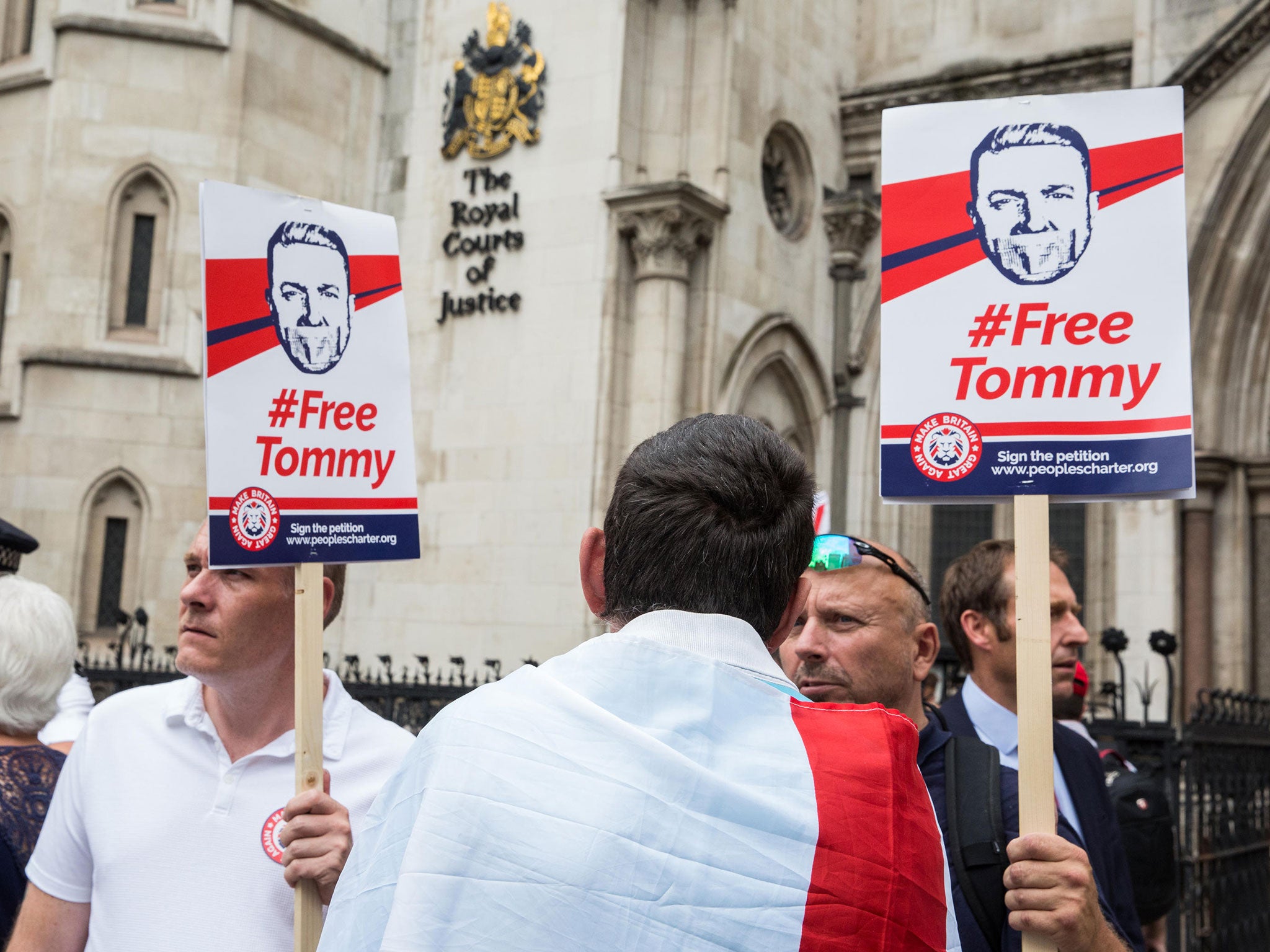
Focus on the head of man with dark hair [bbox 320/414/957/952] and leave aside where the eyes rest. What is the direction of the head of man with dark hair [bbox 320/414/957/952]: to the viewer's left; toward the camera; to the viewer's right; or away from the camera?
away from the camera

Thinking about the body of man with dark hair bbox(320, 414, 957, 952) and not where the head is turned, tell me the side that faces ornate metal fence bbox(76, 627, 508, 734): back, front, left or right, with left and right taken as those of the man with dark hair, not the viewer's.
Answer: front

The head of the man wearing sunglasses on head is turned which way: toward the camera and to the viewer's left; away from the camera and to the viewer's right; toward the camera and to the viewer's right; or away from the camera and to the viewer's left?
toward the camera and to the viewer's left

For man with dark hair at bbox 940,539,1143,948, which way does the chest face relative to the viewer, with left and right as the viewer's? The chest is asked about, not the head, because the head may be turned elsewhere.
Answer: facing the viewer and to the right of the viewer

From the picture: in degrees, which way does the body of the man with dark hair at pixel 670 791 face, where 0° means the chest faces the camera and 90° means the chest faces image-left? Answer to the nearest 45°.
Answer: approximately 180°

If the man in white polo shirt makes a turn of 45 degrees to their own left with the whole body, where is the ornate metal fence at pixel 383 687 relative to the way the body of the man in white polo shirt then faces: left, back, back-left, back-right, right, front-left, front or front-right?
back

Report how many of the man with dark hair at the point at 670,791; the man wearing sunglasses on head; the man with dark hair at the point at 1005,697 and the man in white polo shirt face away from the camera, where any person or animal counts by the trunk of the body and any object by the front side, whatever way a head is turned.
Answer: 1

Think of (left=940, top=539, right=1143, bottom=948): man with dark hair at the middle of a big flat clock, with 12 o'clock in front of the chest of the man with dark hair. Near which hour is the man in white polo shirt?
The man in white polo shirt is roughly at 3 o'clock from the man with dark hair.

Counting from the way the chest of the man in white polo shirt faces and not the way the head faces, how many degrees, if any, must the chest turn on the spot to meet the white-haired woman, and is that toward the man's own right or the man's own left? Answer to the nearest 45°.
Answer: approximately 90° to the man's own right

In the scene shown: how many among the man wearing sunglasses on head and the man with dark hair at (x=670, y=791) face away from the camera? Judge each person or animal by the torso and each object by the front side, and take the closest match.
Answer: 1

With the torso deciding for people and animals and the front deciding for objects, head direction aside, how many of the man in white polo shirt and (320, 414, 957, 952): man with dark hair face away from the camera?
1

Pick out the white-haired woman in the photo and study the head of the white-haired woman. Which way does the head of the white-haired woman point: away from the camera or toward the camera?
away from the camera
